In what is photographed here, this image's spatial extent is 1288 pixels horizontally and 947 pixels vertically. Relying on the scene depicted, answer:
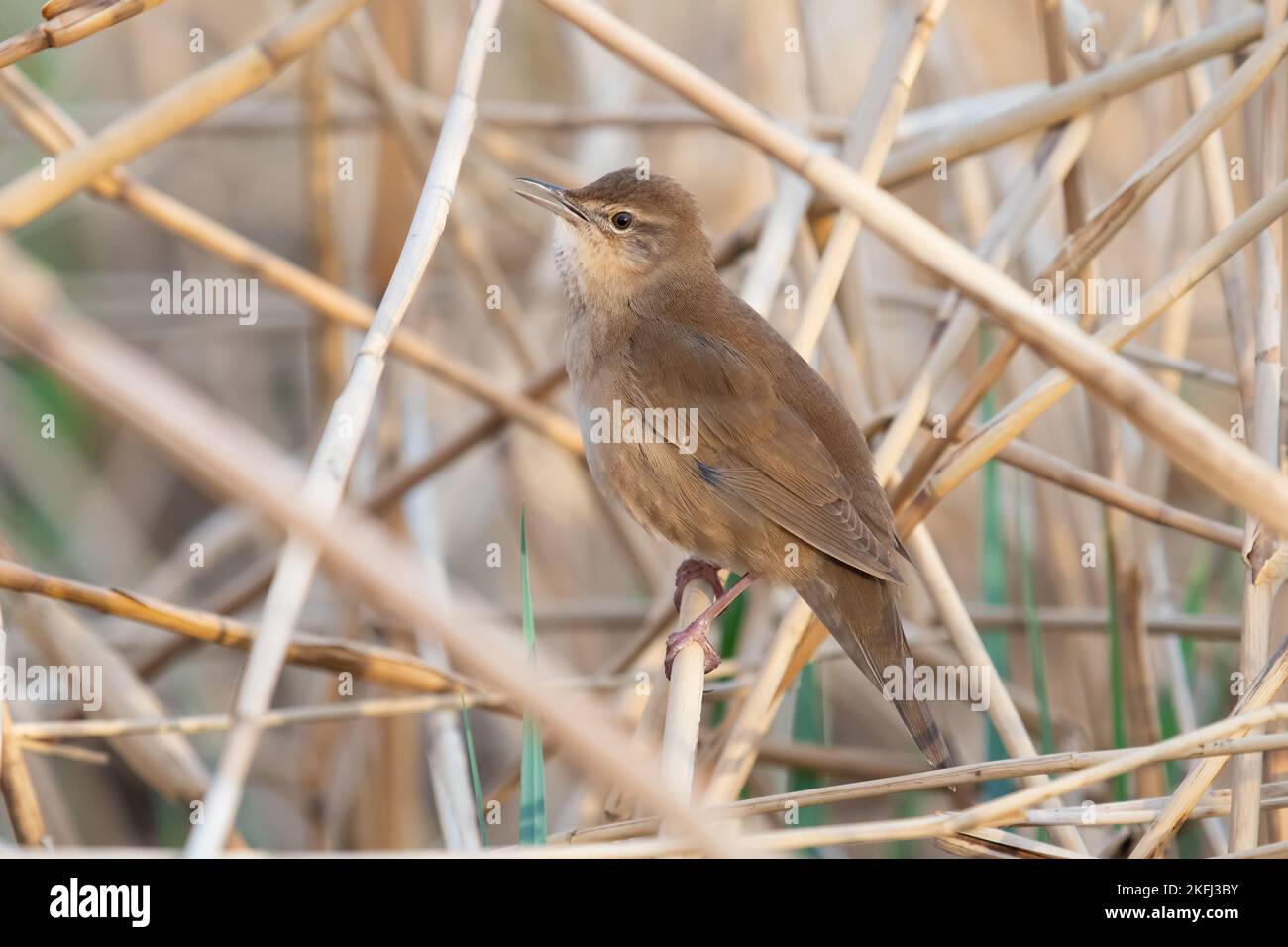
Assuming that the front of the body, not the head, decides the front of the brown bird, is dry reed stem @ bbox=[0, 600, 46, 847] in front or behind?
in front

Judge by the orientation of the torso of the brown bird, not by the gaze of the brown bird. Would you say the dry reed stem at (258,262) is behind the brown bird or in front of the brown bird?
in front

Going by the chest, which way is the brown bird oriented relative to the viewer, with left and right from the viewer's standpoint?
facing to the left of the viewer
